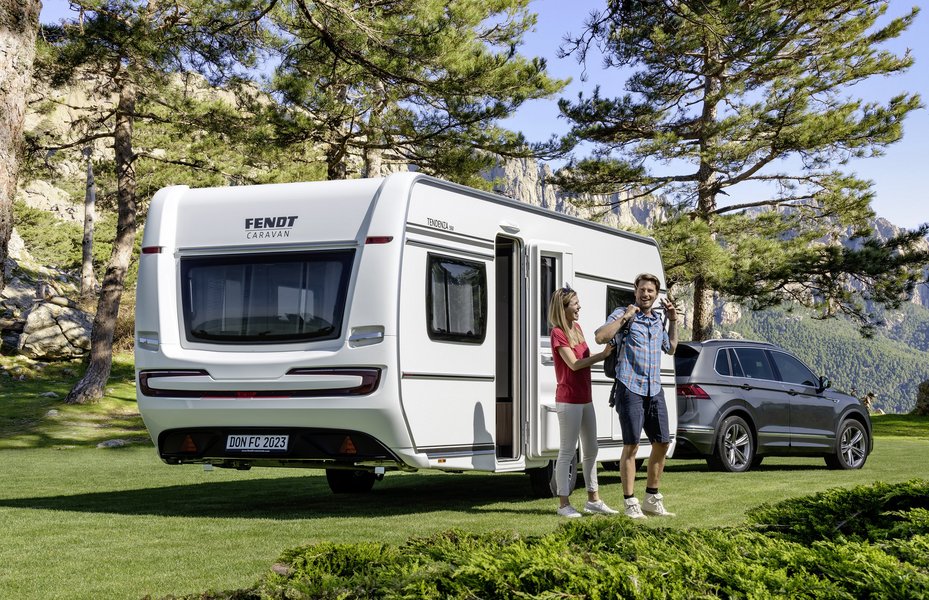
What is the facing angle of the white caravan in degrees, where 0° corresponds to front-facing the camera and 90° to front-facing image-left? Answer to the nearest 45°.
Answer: approximately 225°

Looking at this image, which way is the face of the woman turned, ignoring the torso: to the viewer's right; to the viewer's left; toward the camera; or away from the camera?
to the viewer's right

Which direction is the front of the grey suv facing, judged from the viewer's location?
facing away from the viewer and to the right of the viewer

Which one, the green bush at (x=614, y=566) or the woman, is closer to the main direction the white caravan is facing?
the woman

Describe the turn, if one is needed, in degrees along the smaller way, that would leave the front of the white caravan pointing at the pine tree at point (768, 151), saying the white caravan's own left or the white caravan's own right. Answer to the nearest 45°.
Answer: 0° — it already faces it

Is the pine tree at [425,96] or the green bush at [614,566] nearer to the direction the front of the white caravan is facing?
the pine tree

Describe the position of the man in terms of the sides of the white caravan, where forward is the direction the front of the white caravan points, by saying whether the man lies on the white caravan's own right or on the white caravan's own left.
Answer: on the white caravan's own right
